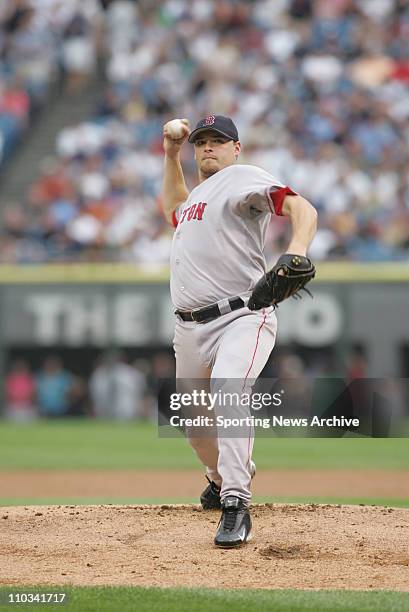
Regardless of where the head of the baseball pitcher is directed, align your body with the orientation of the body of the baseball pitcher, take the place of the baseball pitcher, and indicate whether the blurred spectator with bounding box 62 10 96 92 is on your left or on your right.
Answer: on your right

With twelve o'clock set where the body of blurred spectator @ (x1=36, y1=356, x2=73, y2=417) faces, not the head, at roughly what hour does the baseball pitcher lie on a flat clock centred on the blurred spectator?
The baseball pitcher is roughly at 12 o'clock from the blurred spectator.

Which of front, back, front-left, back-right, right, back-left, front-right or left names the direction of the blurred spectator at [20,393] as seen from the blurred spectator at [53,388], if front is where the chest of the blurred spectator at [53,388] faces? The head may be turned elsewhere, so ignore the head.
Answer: right

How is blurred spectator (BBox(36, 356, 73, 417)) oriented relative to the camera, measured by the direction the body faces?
toward the camera

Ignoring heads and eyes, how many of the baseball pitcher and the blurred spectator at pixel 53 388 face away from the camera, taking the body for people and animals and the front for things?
0

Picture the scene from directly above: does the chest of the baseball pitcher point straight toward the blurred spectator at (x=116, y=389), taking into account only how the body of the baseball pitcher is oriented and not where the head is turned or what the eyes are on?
no

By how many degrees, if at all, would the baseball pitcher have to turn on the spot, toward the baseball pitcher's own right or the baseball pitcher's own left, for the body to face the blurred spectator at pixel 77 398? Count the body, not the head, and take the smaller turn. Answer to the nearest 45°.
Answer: approximately 135° to the baseball pitcher's own right
